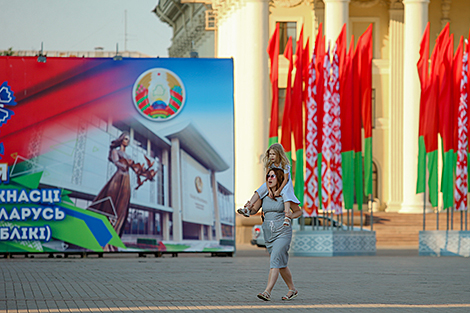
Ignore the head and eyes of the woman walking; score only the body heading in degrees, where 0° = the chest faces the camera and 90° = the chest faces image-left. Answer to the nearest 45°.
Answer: approximately 45°

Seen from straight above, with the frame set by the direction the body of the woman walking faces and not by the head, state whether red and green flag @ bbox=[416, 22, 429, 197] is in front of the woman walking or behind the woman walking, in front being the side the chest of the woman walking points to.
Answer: behind

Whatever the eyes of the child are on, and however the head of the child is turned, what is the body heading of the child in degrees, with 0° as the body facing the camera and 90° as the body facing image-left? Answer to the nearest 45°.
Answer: approximately 45°

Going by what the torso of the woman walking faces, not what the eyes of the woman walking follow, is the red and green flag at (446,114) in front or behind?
behind

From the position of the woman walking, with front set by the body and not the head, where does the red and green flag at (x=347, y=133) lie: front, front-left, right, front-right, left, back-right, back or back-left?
back-right

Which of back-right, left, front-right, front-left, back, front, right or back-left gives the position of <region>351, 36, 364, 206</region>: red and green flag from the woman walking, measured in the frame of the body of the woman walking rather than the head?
back-right

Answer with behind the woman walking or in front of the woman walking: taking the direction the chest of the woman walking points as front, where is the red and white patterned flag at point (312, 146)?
behind

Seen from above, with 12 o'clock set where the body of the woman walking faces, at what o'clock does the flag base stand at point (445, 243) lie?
The flag base stand is roughly at 5 o'clock from the woman walking.

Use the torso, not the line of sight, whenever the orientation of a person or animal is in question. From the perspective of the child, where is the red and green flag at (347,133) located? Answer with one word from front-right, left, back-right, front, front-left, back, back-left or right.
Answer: back-right
